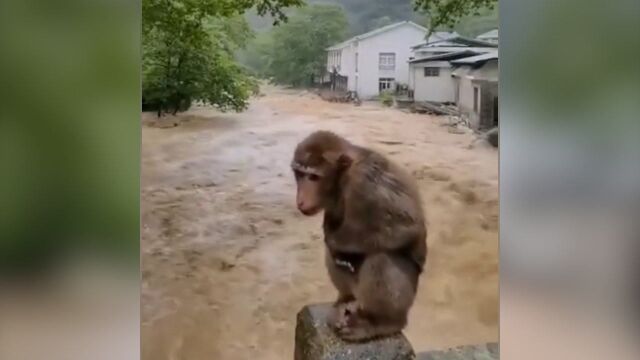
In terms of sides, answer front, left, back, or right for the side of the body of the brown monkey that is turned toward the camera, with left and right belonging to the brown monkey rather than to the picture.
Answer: left
